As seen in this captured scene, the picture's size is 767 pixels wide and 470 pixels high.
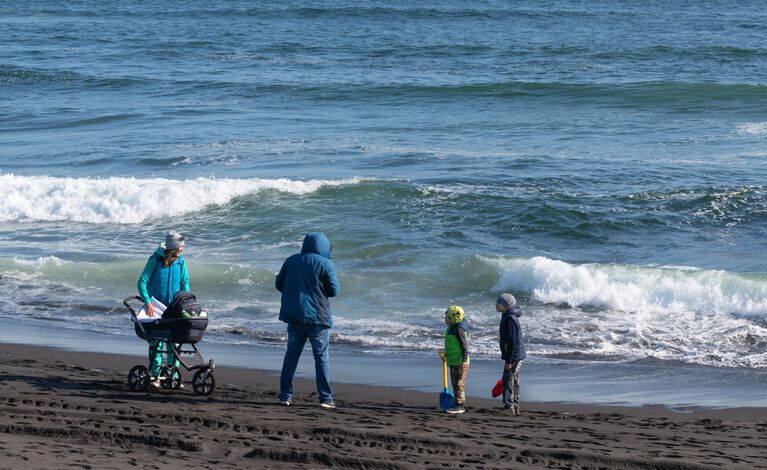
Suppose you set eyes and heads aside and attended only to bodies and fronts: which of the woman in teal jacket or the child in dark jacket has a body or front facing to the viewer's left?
the child in dark jacket

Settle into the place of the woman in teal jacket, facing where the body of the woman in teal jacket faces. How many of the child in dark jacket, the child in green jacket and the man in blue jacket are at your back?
0

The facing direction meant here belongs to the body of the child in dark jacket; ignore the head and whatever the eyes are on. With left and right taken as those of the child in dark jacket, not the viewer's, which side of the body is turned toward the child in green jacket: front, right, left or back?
front

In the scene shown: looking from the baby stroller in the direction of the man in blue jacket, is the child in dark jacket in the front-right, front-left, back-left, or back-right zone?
front-left

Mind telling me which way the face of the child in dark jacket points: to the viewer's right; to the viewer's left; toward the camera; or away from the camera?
to the viewer's left

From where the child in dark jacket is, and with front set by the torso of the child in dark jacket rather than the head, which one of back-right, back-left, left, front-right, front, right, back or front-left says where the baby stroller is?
front

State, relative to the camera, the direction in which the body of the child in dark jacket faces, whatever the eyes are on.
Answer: to the viewer's left

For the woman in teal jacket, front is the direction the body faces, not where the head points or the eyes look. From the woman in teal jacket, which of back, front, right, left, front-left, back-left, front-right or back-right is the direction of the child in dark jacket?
front-left

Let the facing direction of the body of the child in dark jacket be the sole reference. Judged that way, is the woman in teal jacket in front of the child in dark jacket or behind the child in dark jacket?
in front
